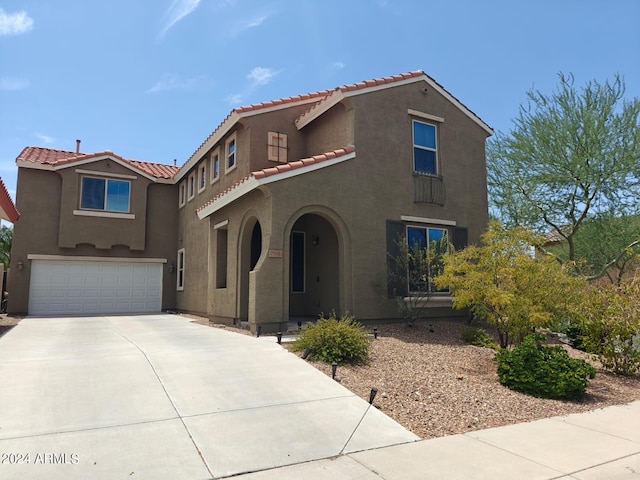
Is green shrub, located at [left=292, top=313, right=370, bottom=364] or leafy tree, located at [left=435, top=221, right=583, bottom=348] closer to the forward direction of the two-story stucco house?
the green shrub

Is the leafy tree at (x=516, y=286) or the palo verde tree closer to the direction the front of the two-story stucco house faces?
the leafy tree

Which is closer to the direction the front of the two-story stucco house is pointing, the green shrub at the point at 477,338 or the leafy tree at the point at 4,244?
the green shrub

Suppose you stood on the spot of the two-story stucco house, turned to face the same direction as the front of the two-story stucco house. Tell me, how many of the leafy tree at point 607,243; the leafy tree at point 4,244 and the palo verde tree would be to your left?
2

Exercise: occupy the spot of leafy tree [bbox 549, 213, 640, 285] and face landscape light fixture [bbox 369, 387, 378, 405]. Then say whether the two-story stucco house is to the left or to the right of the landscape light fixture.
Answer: right

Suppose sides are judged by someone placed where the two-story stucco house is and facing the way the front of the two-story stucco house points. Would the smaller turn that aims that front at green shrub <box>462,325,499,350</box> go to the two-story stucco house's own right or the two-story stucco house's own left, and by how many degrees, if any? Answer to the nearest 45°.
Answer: approximately 45° to the two-story stucco house's own left

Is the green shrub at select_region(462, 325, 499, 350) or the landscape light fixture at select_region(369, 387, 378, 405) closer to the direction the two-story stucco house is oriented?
the landscape light fixture

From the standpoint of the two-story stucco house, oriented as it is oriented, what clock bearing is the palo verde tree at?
The palo verde tree is roughly at 9 o'clock from the two-story stucco house.

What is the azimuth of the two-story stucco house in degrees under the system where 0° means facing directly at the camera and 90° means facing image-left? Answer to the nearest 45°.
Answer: approximately 0°

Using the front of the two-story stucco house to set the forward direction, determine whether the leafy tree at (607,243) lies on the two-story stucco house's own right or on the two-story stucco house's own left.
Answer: on the two-story stucco house's own left
